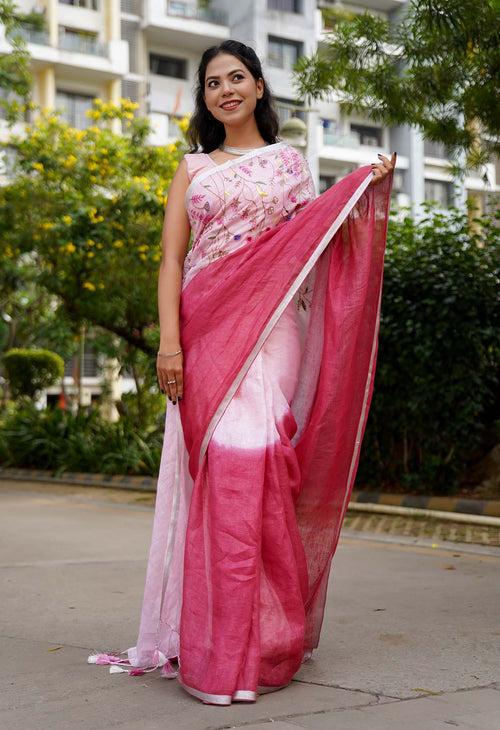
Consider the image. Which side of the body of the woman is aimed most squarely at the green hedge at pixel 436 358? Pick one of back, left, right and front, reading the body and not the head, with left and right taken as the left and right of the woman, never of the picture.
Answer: back

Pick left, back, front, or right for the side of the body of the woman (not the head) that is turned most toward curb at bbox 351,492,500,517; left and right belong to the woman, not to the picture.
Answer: back

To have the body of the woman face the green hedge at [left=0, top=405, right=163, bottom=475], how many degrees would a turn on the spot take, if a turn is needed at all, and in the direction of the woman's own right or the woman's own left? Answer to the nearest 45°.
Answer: approximately 180°

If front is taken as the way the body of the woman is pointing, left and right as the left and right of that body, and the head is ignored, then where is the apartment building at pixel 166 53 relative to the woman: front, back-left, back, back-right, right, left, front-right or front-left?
back

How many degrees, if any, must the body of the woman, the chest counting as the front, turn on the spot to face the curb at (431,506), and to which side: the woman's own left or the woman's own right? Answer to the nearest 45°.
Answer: approximately 180°

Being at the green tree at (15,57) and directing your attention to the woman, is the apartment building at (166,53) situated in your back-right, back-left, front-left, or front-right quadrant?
back-left

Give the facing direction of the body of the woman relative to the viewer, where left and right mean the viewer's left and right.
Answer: facing the viewer

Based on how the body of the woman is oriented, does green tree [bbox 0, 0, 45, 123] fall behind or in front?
behind

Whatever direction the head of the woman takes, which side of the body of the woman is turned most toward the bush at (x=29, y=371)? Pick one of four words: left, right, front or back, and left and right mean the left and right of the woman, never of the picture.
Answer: back

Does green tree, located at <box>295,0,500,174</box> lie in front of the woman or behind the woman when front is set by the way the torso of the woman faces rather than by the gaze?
behind

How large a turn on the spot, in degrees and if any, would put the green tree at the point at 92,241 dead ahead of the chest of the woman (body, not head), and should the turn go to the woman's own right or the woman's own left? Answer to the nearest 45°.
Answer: approximately 180°
